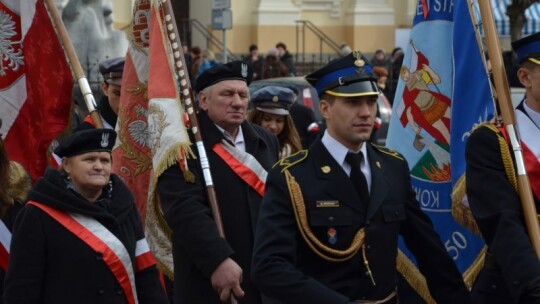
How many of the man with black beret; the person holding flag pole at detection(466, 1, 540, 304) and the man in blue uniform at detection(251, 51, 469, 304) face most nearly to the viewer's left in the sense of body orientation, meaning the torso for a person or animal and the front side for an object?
0

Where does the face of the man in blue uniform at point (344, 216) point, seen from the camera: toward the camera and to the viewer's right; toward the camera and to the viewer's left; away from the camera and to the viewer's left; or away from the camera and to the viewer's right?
toward the camera and to the viewer's right

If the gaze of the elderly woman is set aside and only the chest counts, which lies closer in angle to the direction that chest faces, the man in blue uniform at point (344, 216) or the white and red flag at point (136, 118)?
the man in blue uniform

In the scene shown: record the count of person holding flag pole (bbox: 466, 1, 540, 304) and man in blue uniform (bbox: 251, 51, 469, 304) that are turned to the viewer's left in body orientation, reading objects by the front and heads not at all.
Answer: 0

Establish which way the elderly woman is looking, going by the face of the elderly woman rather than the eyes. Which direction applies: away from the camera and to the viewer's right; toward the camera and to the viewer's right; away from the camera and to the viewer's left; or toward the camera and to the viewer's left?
toward the camera and to the viewer's right

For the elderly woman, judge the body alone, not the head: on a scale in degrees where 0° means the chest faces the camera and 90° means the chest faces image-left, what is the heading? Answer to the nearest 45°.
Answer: approximately 315°

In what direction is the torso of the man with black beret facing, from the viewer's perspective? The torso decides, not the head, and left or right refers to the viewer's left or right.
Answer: facing the viewer and to the right of the viewer

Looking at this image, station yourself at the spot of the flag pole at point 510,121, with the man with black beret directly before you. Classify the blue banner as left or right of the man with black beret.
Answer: right

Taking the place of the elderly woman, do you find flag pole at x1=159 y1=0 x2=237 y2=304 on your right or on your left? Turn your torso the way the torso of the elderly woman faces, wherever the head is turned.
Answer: on your left

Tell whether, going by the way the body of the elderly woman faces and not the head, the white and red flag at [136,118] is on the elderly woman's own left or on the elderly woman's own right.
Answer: on the elderly woman's own left
